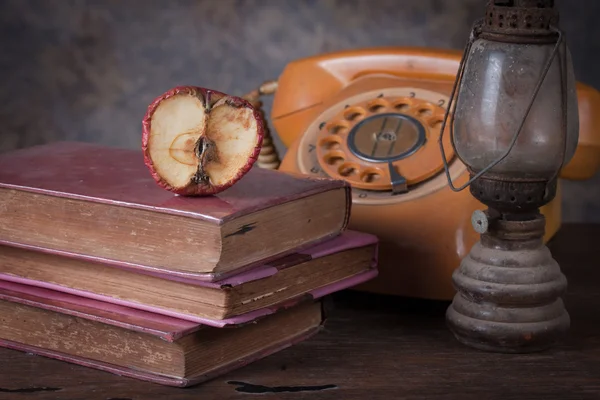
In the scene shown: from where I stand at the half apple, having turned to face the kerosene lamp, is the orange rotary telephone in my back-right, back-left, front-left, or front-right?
front-left

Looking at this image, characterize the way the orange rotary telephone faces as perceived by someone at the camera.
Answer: facing the viewer and to the left of the viewer
